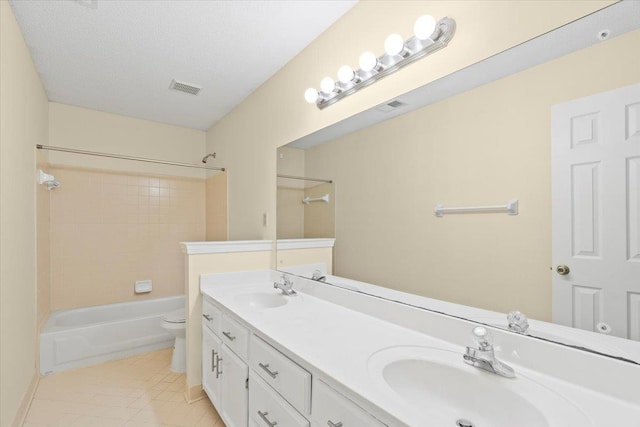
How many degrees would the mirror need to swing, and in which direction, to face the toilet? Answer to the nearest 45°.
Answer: approximately 45° to its right

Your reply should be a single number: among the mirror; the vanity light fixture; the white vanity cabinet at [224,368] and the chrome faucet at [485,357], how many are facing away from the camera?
0

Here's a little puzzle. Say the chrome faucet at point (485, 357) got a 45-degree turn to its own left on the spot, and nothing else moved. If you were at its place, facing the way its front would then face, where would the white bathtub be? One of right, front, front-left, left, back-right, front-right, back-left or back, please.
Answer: right

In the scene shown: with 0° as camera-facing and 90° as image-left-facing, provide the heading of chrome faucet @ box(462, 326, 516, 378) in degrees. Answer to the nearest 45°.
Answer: approximately 45°

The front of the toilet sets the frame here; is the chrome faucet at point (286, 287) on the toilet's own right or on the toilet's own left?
on the toilet's own left

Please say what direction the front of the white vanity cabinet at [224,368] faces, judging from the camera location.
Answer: facing the viewer and to the left of the viewer

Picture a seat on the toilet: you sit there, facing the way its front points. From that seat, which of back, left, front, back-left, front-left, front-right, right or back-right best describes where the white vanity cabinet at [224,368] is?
left

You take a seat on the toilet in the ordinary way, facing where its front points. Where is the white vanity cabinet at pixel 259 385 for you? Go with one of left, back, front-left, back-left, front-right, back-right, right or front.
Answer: left

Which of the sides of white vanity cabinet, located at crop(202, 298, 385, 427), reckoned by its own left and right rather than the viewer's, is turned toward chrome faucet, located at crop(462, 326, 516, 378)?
left

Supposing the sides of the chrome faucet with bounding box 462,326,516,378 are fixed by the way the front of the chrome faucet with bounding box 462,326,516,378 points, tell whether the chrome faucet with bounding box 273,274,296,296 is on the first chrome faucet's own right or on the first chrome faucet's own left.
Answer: on the first chrome faucet's own right

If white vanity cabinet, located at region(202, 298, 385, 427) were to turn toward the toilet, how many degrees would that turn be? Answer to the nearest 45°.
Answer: approximately 90° to its right

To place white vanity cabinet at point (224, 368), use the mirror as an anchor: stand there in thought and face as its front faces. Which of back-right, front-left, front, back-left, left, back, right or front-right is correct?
front-right

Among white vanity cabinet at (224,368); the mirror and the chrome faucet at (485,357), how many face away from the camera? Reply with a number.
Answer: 0

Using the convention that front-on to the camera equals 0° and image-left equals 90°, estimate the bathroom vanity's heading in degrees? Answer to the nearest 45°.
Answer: approximately 45°
